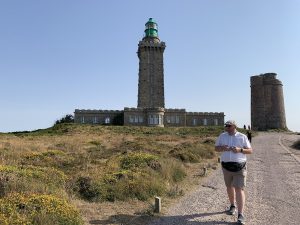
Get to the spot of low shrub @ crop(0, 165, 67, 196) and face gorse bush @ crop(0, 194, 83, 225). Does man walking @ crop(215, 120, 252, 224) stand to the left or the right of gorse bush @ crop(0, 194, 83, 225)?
left

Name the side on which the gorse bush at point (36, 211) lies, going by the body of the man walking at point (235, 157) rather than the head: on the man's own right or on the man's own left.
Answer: on the man's own right

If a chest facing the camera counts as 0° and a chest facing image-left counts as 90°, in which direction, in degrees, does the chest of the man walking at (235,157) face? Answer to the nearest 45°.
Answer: approximately 0°

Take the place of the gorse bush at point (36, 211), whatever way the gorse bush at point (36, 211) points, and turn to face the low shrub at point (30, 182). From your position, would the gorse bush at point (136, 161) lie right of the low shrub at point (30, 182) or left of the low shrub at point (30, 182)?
right

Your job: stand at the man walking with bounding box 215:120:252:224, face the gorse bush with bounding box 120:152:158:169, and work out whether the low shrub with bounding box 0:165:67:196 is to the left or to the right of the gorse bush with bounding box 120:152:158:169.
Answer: left

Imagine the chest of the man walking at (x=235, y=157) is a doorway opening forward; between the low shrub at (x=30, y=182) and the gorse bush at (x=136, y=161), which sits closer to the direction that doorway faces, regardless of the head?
the low shrub

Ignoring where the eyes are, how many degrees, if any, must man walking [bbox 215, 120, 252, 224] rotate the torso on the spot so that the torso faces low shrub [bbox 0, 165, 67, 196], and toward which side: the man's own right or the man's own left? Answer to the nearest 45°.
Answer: approximately 90° to the man's own right

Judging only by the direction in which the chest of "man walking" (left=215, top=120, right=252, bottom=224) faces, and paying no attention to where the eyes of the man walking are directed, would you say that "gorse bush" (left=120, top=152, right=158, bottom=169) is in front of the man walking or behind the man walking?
behind
